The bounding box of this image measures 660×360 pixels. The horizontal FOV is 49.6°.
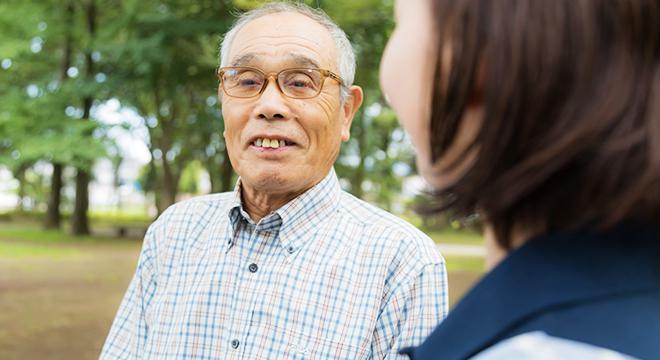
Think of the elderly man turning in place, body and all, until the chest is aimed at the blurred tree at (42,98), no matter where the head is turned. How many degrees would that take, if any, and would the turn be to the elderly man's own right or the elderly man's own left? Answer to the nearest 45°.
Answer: approximately 135° to the elderly man's own right

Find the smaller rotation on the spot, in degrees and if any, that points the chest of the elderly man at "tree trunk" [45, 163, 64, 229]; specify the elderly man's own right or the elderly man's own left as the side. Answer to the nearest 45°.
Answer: approximately 135° to the elderly man's own right

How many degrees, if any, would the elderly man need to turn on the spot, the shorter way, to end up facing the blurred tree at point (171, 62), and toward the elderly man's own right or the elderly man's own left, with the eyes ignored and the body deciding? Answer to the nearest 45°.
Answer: approximately 135° to the elderly man's own right

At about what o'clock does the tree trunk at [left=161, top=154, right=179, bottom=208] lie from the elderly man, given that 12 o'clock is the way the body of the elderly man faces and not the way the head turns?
The tree trunk is roughly at 4 o'clock from the elderly man.

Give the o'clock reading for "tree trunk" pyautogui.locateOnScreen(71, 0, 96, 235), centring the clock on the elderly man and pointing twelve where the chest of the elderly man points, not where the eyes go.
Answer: The tree trunk is roughly at 4 o'clock from the elderly man.

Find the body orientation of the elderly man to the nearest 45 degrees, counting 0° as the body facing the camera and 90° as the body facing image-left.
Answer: approximately 45°
